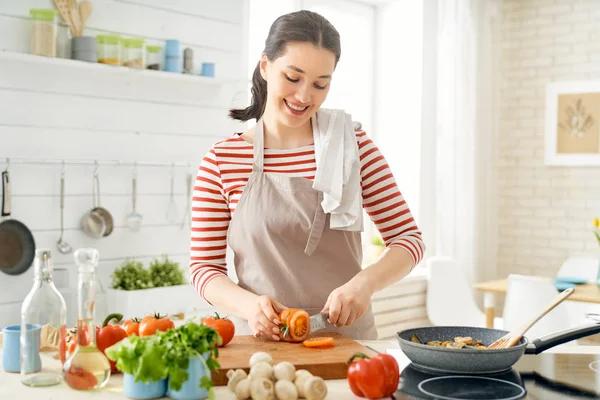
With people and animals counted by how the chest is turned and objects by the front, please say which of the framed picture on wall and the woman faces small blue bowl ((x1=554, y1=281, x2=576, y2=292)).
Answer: the framed picture on wall

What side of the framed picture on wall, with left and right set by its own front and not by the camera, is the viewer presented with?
front

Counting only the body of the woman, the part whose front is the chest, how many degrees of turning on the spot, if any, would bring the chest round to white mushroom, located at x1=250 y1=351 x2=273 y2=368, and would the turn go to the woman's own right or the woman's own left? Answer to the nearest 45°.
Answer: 0° — they already face it

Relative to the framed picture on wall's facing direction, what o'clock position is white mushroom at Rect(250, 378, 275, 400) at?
The white mushroom is roughly at 12 o'clock from the framed picture on wall.

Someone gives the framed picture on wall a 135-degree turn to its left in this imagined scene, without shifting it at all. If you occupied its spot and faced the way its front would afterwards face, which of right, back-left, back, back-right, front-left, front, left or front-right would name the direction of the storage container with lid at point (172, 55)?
back

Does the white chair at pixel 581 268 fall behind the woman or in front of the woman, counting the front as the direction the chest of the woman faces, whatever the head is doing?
behind

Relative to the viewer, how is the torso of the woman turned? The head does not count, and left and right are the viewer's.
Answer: facing the viewer

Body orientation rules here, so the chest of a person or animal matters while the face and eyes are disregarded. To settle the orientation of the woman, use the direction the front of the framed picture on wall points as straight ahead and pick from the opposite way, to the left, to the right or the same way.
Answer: the same way

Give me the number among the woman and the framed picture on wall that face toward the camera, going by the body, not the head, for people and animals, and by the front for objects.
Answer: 2

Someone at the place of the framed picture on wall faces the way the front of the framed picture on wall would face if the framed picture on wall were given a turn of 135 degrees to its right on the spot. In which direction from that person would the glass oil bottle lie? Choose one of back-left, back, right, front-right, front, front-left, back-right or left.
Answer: back-left

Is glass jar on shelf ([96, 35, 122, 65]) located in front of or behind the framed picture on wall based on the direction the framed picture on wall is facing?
in front

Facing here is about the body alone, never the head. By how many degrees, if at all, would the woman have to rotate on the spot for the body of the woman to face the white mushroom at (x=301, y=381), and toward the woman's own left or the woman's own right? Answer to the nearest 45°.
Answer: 0° — they already face it

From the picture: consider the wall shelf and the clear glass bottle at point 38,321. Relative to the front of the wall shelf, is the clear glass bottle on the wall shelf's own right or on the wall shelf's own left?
on the wall shelf's own right

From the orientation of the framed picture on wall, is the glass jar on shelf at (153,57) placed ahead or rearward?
ahead

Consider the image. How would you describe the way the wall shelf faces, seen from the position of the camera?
facing the viewer and to the right of the viewer

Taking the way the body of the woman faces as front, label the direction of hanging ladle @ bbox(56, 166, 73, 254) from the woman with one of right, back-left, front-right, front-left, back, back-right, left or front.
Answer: back-right
